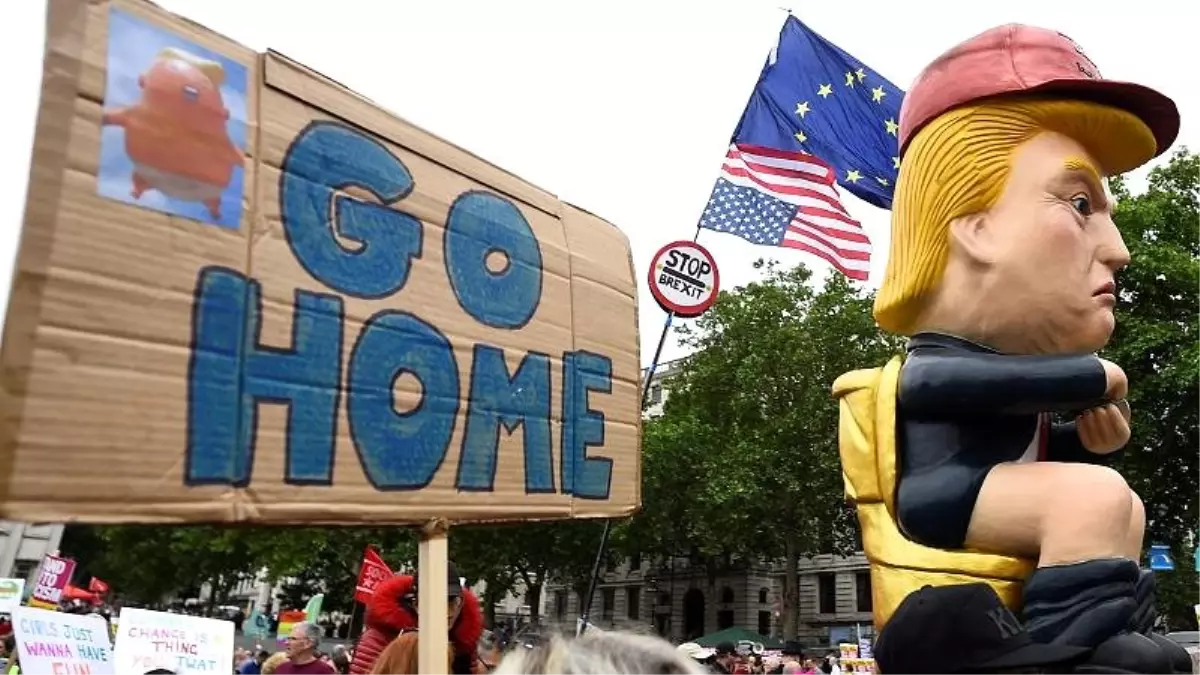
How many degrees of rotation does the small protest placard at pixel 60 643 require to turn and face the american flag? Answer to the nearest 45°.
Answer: approximately 90° to its left

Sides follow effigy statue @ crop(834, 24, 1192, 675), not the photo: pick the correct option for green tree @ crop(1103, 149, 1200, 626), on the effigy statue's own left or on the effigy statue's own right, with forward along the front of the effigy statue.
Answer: on the effigy statue's own left

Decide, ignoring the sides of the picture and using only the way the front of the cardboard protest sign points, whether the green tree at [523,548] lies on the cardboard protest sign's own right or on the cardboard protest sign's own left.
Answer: on the cardboard protest sign's own left

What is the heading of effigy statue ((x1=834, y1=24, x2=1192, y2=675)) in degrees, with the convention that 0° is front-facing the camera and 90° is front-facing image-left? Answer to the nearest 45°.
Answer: approximately 270°

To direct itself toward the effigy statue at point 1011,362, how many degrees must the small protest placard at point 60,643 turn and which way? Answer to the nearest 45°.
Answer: approximately 45° to its left

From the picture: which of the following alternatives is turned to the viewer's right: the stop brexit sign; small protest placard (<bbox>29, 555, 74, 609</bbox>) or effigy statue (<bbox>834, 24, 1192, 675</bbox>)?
the effigy statue

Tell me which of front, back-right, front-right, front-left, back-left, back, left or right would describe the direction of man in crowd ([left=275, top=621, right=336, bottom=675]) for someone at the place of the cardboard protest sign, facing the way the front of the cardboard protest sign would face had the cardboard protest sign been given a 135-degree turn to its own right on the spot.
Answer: right

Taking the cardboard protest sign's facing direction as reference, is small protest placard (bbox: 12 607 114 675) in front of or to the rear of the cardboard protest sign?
to the rear

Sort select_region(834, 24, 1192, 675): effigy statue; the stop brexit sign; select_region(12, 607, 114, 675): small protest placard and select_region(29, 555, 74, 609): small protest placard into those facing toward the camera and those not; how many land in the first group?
3

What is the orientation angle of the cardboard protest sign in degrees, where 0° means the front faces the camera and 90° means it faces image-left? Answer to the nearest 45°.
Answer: approximately 315°

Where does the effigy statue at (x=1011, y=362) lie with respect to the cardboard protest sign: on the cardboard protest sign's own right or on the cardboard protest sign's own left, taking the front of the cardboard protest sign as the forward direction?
on the cardboard protest sign's own left

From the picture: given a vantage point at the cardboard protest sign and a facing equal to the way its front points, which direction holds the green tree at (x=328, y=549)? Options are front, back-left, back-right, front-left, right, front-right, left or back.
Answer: back-left

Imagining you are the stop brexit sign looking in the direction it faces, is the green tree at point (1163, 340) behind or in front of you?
behind
